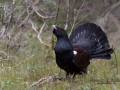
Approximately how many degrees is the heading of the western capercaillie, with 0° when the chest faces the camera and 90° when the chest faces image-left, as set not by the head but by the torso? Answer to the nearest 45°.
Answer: approximately 45°
